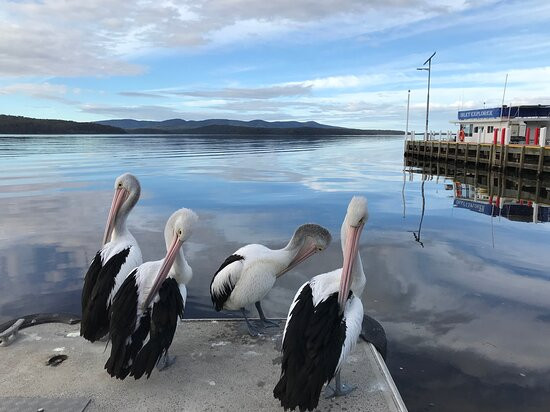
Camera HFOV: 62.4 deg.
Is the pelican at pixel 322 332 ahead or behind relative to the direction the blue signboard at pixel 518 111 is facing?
ahead

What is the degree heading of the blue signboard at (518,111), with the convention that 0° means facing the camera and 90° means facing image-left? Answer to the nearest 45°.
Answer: approximately 0°

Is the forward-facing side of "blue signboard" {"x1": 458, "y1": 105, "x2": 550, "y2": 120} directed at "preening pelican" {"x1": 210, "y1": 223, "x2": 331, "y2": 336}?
yes

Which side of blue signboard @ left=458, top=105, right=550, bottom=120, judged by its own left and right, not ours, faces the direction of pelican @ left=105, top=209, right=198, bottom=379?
front
